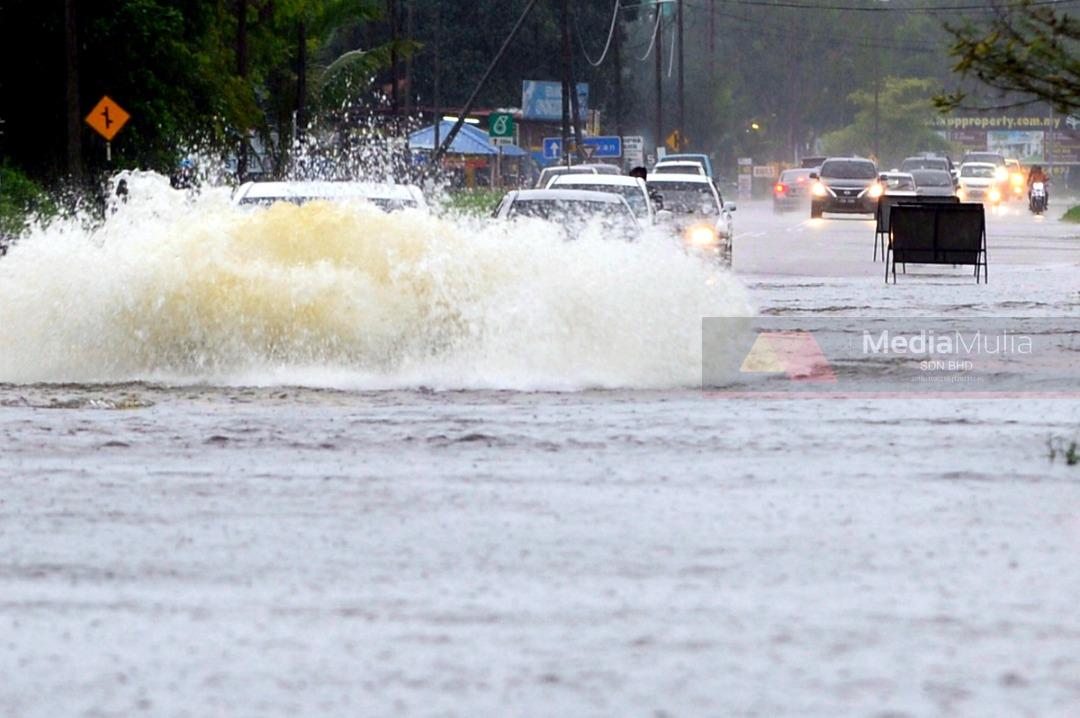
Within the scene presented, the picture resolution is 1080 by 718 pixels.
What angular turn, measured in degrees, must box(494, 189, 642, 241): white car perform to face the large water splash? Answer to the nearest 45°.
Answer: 0° — it already faces it

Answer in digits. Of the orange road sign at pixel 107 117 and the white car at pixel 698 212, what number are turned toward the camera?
2

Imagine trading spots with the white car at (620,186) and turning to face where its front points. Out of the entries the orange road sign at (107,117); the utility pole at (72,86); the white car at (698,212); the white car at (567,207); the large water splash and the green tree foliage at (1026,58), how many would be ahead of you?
3

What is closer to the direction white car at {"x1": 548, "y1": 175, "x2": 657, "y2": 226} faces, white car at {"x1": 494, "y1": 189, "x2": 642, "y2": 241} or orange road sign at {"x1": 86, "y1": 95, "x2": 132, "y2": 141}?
the white car

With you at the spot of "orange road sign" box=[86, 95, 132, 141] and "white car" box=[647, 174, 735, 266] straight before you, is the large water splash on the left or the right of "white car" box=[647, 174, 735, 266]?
right

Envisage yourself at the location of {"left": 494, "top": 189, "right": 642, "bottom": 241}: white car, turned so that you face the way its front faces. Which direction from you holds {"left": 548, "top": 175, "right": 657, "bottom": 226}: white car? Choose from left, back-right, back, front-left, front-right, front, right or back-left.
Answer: back

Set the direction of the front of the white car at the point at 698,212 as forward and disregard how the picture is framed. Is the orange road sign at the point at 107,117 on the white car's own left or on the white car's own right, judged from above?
on the white car's own right

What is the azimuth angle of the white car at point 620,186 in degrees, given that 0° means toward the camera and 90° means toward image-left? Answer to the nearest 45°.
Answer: approximately 0°
